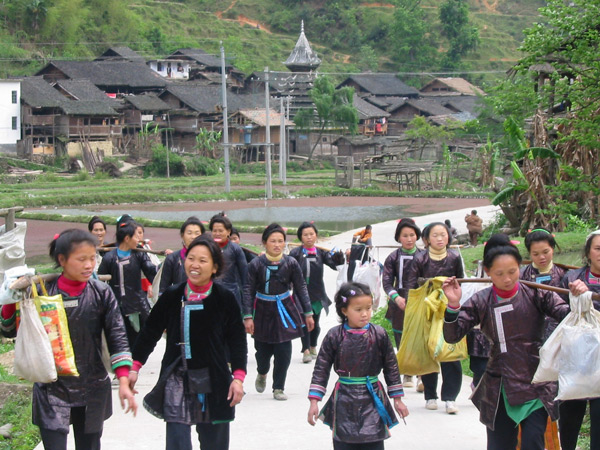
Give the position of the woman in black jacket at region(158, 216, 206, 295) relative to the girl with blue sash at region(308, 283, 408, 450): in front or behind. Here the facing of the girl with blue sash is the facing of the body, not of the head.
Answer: behind

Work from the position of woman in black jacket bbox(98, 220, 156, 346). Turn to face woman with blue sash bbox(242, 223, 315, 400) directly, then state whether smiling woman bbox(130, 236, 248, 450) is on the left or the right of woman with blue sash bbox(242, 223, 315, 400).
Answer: right

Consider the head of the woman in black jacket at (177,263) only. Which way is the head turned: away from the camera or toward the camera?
toward the camera

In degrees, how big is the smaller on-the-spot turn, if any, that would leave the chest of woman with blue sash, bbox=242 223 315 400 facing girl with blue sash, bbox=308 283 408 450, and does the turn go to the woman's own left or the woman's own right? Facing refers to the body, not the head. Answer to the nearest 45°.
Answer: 0° — they already face them

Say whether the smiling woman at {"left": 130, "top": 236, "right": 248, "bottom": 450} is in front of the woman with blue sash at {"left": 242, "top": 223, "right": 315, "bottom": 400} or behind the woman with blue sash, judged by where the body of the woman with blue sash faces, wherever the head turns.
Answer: in front

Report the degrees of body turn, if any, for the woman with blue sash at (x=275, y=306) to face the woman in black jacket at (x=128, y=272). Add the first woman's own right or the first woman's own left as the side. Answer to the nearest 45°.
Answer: approximately 90° to the first woman's own right

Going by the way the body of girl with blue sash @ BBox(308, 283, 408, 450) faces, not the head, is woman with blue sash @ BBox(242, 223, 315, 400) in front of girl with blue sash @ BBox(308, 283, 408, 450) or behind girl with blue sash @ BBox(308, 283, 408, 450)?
behind

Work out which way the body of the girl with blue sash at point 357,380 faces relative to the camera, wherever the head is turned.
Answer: toward the camera

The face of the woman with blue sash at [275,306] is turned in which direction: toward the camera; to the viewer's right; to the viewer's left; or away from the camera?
toward the camera

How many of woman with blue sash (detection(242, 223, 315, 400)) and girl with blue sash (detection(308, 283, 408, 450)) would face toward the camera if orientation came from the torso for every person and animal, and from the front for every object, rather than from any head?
2

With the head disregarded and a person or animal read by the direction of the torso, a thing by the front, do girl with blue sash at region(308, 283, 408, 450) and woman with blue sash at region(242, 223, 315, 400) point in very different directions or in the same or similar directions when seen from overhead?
same or similar directions

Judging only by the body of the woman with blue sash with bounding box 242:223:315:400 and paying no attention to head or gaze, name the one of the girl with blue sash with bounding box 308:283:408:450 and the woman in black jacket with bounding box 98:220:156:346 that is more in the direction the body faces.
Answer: the girl with blue sash

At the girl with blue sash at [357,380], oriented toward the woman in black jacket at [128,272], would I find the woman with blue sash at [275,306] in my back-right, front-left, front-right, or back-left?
front-right

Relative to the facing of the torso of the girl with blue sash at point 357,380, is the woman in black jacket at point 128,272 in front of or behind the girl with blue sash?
behind
